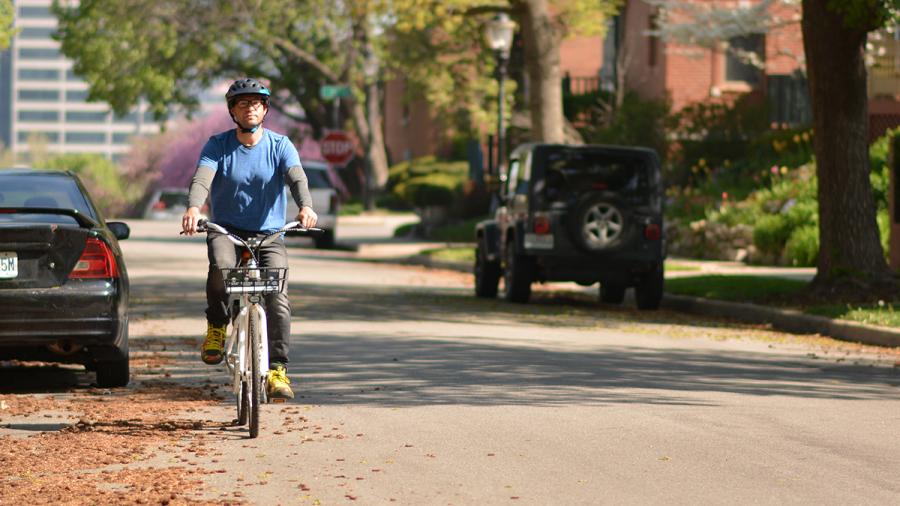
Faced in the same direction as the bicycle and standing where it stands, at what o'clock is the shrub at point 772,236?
The shrub is roughly at 7 o'clock from the bicycle.

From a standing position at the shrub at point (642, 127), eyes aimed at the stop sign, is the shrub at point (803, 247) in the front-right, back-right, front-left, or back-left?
back-left

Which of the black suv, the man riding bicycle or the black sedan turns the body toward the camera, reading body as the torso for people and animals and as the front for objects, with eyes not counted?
the man riding bicycle

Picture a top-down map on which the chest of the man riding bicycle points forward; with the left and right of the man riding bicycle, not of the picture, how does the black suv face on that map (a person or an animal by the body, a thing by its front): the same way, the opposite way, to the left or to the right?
the opposite way

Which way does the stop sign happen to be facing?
toward the camera

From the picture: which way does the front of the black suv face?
away from the camera

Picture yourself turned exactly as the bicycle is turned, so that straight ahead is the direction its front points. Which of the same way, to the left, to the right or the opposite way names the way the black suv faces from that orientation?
the opposite way

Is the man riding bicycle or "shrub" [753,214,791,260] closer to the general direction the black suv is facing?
the shrub

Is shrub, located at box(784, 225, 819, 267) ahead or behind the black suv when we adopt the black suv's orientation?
ahead

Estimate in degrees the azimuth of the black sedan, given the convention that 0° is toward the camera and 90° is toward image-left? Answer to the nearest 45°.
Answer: approximately 180°

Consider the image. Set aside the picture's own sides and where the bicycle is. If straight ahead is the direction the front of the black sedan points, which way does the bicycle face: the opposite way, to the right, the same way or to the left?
the opposite way

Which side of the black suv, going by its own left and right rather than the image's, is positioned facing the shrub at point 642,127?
front

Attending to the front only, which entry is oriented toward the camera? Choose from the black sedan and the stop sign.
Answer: the stop sign

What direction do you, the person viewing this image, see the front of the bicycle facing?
facing the viewer
